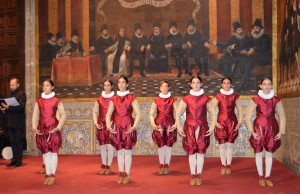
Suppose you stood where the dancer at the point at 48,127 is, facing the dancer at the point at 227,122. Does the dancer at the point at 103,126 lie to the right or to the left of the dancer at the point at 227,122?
left

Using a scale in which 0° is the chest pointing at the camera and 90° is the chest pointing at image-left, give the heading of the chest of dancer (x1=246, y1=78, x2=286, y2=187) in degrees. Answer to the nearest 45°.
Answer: approximately 0°

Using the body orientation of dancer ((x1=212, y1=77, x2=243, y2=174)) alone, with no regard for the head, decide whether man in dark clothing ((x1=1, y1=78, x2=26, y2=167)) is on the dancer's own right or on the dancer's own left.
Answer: on the dancer's own right

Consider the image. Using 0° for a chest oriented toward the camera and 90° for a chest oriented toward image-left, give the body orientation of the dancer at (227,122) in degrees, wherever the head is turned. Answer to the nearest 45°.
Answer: approximately 0°

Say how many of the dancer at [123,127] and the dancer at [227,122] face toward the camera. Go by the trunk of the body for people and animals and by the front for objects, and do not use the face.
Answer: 2
